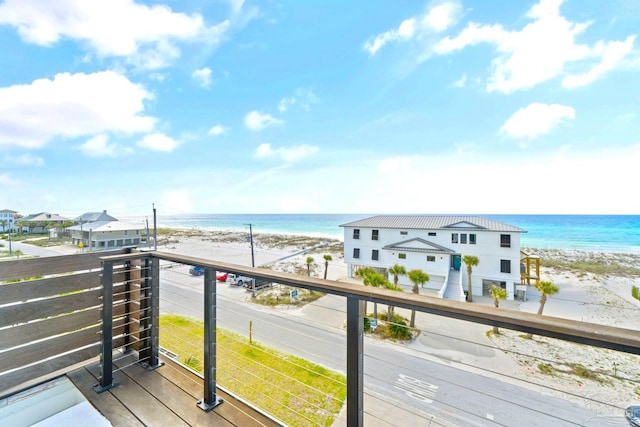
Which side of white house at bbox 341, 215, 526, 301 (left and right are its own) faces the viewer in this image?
front

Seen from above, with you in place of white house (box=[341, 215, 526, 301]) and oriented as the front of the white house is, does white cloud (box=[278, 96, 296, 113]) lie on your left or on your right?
on your right

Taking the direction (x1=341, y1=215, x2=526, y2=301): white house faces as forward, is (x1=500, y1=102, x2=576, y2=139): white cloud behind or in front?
behind

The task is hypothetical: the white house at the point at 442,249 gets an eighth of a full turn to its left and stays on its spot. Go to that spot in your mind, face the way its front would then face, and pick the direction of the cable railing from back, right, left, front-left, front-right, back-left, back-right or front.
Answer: front-right

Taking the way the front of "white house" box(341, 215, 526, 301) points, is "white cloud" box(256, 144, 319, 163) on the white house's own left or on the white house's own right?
on the white house's own right
